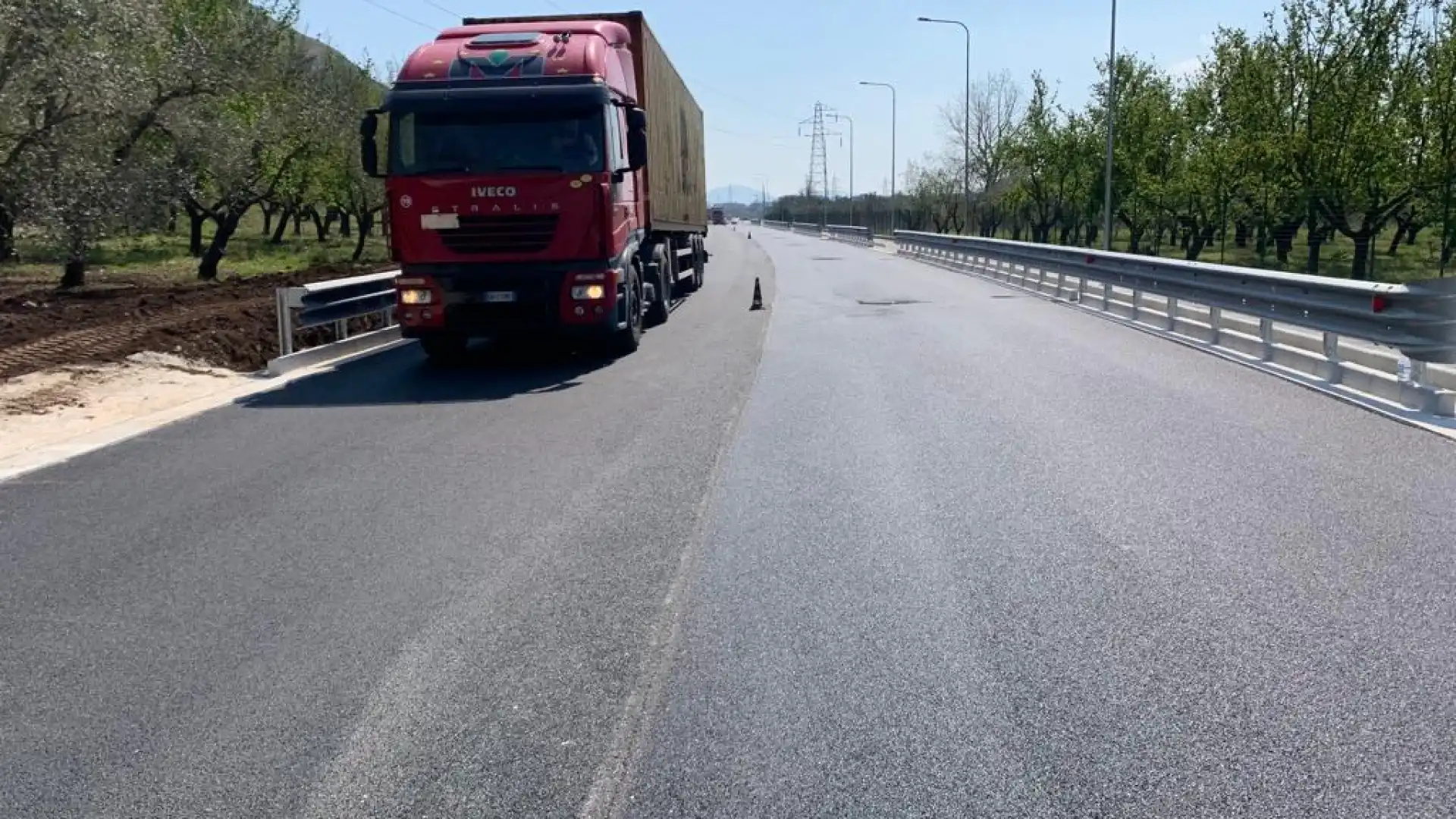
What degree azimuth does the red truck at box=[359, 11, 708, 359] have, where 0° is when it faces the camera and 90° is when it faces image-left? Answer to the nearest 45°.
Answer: approximately 0°

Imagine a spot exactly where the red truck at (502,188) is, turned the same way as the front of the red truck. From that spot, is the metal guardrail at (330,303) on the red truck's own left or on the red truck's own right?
on the red truck's own right

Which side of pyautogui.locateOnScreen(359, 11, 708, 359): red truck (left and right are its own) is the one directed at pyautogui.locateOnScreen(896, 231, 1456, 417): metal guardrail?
left
